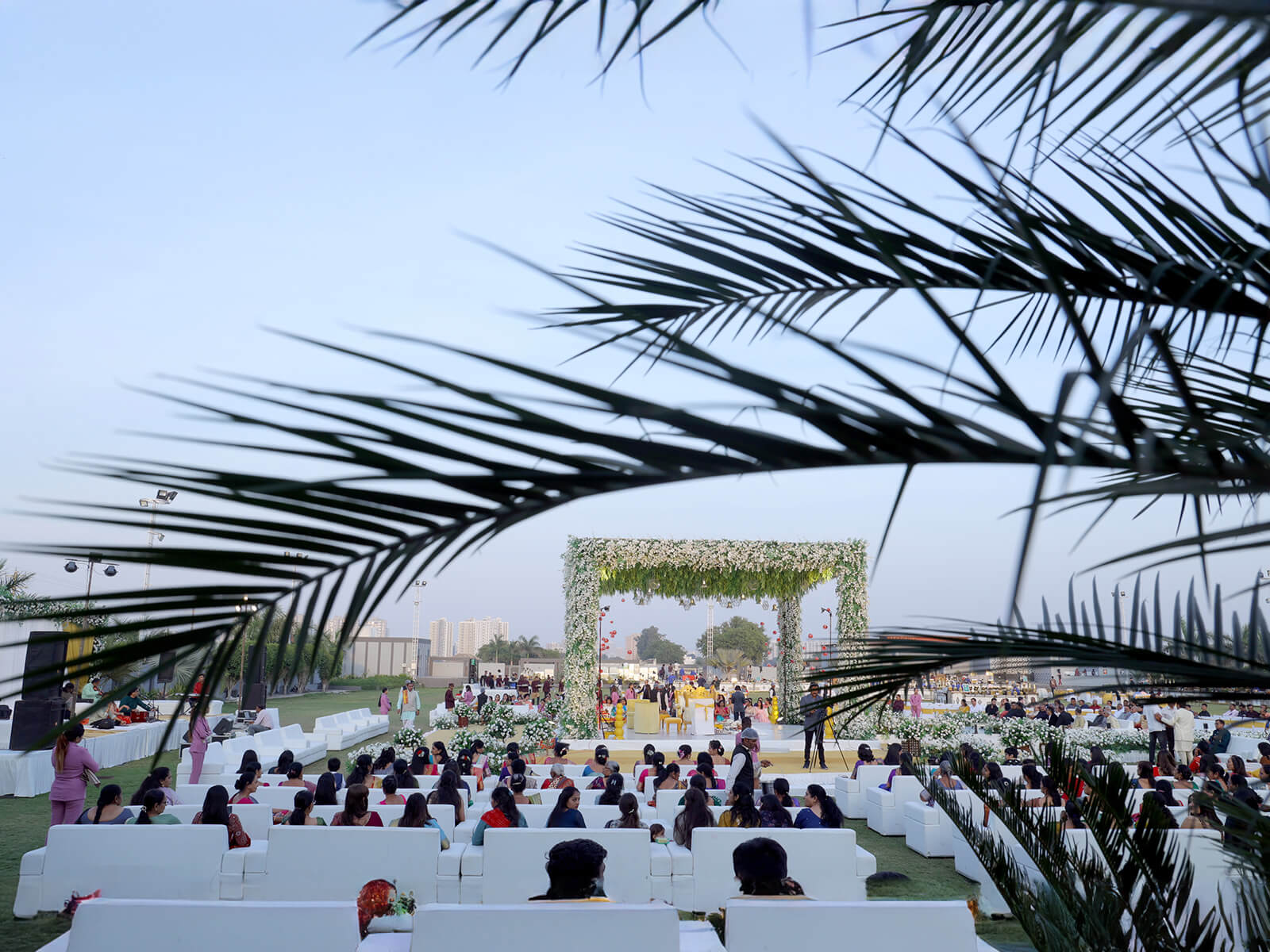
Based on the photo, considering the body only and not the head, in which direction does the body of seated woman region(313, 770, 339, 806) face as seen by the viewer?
away from the camera

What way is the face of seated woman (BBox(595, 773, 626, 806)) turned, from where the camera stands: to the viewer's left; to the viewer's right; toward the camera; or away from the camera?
away from the camera

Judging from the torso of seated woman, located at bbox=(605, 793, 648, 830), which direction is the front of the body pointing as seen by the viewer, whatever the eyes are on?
away from the camera

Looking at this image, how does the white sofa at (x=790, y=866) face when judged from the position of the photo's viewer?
facing away from the viewer

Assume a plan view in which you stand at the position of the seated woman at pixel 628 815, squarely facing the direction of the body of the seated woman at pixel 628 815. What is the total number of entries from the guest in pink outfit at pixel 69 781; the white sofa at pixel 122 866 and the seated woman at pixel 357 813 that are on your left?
3

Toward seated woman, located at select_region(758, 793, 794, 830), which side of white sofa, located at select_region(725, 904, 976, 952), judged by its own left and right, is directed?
front

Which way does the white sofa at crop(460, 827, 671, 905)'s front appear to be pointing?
away from the camera

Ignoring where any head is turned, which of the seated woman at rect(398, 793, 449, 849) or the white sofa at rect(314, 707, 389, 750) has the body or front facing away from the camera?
the seated woman
